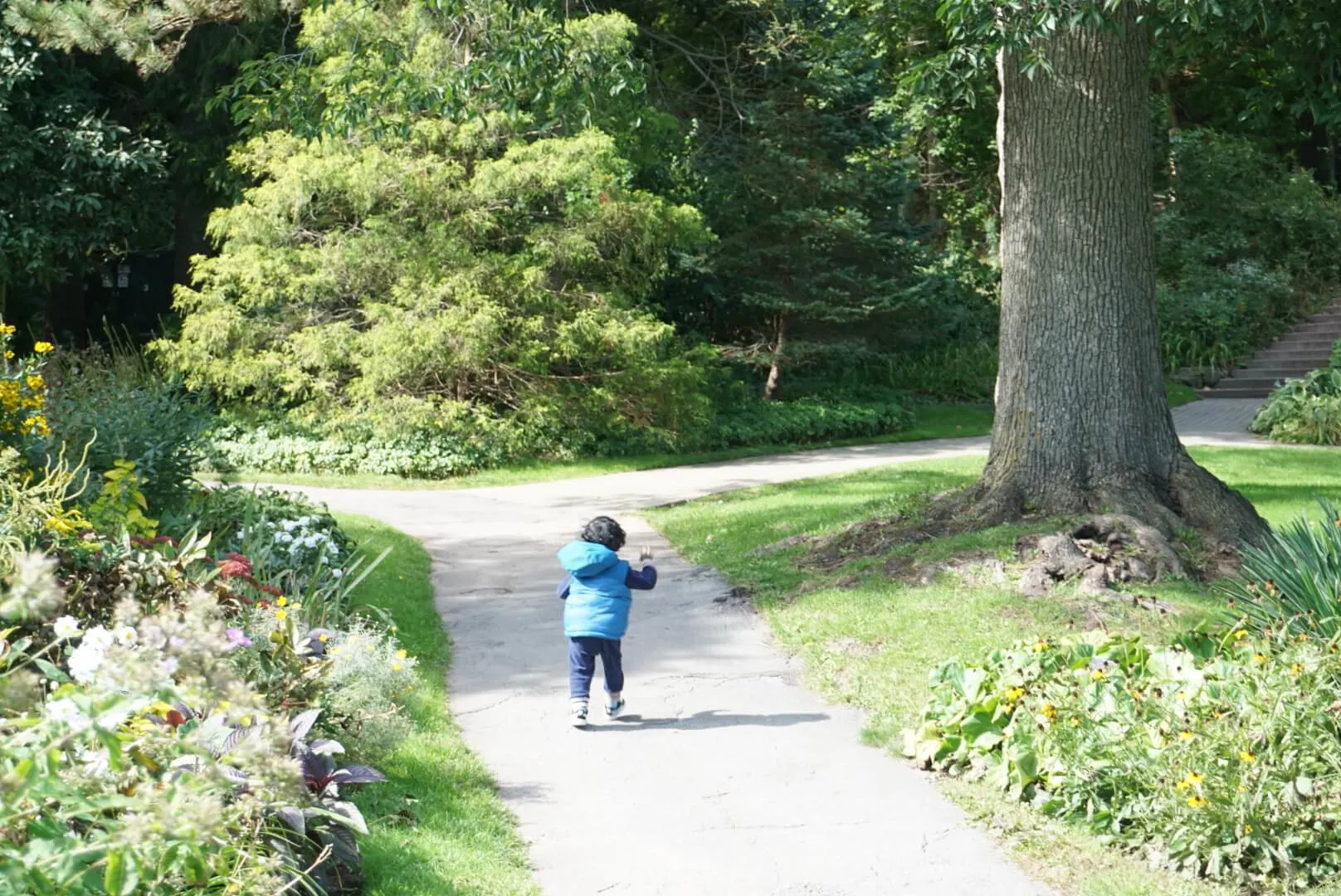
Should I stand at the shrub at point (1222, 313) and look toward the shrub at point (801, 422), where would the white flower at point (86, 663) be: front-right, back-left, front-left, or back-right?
front-left

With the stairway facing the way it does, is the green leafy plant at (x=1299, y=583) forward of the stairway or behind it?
forward

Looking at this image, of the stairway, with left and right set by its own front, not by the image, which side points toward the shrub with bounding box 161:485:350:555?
front

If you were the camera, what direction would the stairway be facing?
facing the viewer

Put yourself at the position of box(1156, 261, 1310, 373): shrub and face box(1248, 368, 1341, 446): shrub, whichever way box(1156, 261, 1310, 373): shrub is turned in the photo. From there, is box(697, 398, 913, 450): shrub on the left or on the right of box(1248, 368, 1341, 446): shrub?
right

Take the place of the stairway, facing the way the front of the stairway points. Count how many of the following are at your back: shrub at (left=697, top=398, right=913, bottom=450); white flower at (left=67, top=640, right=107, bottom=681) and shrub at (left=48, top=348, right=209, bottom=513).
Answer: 0

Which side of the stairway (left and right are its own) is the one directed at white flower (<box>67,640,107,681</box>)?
front

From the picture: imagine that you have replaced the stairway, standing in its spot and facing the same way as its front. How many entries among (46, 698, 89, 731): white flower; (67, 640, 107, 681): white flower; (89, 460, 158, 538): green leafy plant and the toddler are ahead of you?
4

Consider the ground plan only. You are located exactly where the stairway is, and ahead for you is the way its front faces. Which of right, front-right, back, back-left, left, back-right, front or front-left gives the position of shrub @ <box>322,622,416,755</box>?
front

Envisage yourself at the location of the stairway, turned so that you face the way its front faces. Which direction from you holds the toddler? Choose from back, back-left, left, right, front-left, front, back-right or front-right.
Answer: front

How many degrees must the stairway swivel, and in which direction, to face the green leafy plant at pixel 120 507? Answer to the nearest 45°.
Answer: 0° — it already faces it
